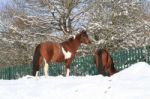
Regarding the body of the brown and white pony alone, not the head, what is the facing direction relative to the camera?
to the viewer's right

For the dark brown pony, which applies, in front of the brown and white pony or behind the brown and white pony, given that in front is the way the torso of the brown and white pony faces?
in front

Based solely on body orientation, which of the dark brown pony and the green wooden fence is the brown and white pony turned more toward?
the dark brown pony

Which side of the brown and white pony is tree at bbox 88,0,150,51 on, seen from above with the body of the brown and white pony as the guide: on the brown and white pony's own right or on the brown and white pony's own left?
on the brown and white pony's own left

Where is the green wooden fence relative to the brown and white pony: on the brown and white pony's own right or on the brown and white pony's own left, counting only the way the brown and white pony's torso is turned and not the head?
on the brown and white pony's own left
